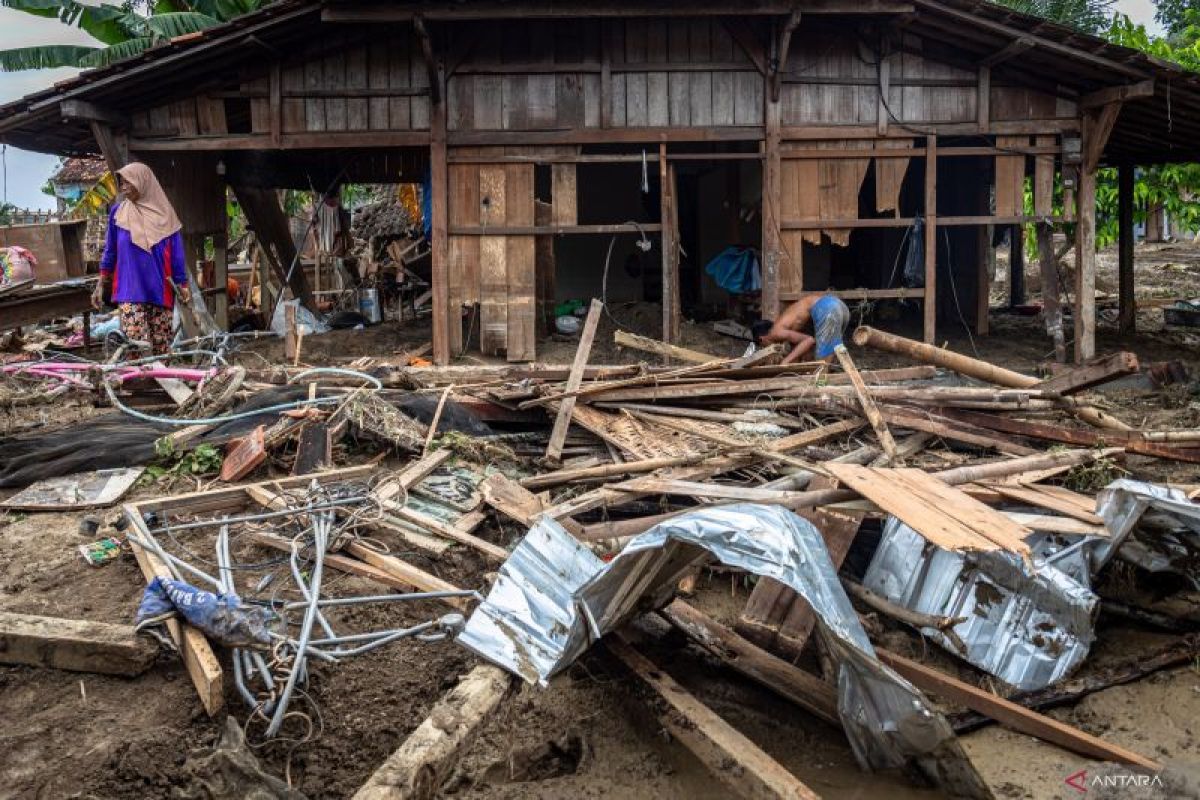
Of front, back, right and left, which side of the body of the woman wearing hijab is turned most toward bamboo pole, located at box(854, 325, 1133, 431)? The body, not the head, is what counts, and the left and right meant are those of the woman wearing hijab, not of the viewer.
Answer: left

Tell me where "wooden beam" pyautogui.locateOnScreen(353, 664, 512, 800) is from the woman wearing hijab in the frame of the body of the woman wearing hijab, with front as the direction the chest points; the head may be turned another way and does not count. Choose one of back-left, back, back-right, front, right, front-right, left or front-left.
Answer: front-left

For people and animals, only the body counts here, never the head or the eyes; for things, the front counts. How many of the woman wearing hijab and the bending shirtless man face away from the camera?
0

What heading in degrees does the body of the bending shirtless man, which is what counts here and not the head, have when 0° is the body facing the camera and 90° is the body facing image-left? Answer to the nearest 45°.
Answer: approximately 90°

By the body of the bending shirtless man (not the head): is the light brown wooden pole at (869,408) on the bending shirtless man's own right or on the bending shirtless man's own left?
on the bending shirtless man's own left

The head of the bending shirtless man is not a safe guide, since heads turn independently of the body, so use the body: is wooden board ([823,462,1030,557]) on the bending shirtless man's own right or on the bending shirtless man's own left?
on the bending shirtless man's own left

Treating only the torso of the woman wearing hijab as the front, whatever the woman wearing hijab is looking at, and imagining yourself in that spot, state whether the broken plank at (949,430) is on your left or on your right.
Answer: on your left

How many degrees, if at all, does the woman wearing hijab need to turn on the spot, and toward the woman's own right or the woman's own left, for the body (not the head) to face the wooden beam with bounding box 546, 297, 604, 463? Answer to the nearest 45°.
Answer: approximately 90° to the woman's own left

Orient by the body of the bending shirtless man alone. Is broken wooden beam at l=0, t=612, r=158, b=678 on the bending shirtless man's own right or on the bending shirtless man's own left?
on the bending shirtless man's own left

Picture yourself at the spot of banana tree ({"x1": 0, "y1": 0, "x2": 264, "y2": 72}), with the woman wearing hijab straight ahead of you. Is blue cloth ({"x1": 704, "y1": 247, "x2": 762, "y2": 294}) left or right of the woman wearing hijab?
left
